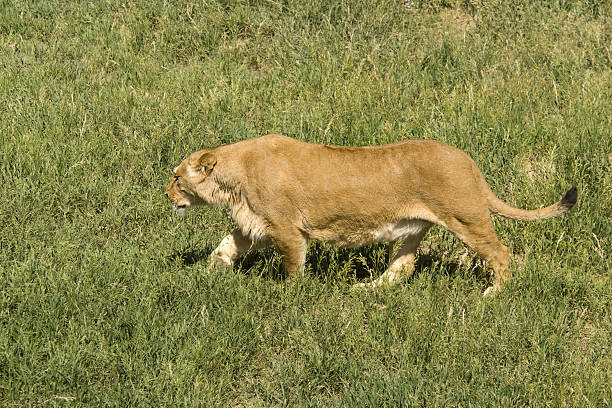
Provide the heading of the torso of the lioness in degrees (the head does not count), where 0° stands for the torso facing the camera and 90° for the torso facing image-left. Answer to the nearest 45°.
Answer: approximately 90°
